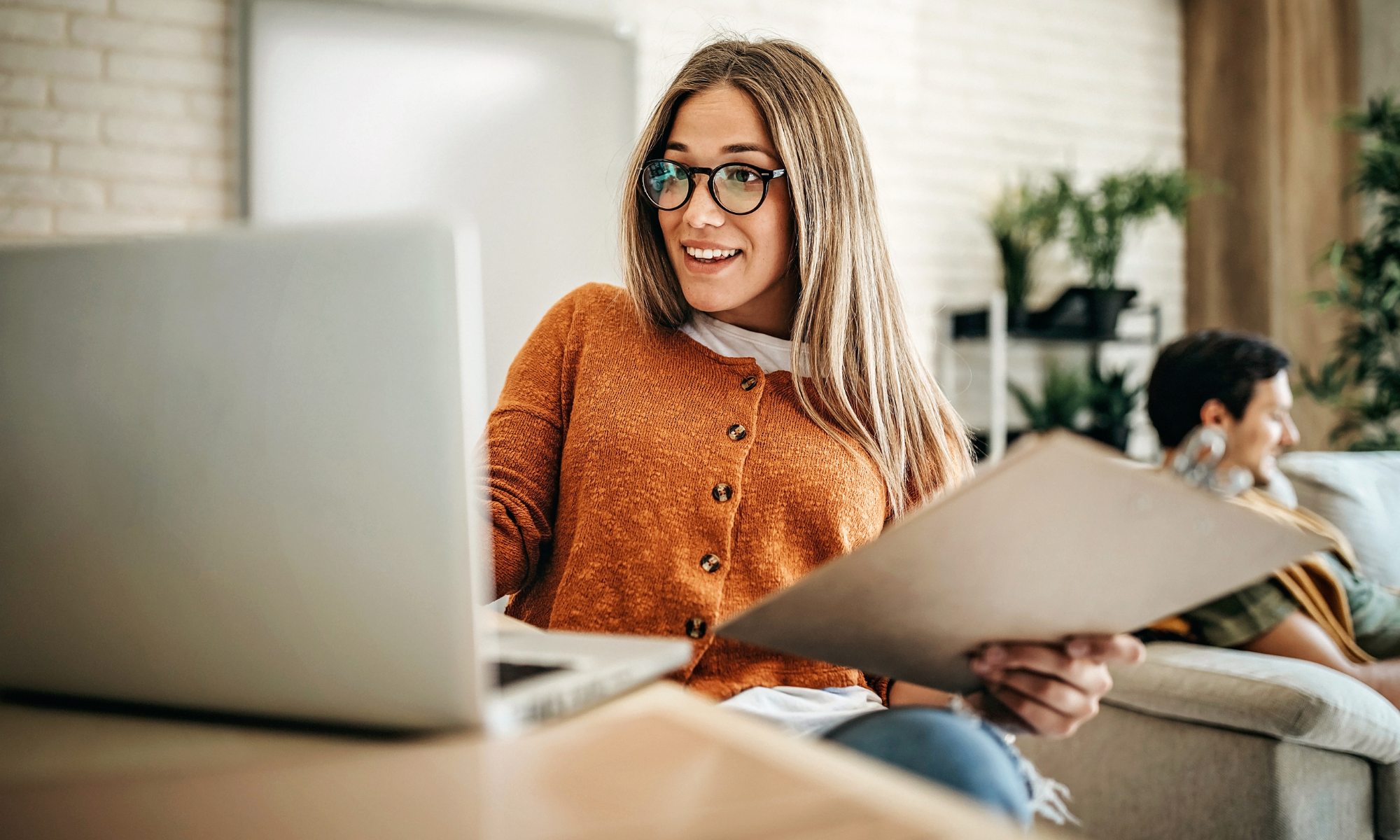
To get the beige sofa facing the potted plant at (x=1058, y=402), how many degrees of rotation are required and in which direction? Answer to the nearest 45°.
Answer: approximately 135° to its left

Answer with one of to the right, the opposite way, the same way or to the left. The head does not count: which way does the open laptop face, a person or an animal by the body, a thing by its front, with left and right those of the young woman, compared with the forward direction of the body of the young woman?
the opposite way

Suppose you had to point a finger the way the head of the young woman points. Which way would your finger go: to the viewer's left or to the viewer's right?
to the viewer's left

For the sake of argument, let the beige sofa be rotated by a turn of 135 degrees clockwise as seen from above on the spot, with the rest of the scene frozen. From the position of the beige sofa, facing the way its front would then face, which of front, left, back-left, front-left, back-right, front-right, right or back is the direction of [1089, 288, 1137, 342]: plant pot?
right

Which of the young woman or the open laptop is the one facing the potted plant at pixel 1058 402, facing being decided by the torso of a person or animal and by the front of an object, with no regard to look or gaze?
the open laptop

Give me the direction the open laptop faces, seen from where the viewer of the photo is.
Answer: facing away from the viewer and to the right of the viewer

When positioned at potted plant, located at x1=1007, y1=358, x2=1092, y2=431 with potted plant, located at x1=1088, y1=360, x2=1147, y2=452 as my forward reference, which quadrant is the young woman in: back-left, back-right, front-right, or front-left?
back-right

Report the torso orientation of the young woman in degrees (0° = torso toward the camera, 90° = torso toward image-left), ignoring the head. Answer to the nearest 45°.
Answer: approximately 0°

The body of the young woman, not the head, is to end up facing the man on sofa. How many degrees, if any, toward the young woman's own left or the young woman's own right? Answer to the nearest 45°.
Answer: approximately 135° to the young woman's own left

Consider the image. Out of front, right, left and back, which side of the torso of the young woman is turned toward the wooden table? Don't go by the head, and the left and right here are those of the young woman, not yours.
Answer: front

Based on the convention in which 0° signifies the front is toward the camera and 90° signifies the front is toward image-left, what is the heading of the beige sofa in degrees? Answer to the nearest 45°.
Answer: approximately 315°

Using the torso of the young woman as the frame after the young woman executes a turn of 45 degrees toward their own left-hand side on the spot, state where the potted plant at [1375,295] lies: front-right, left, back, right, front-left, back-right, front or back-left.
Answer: left
